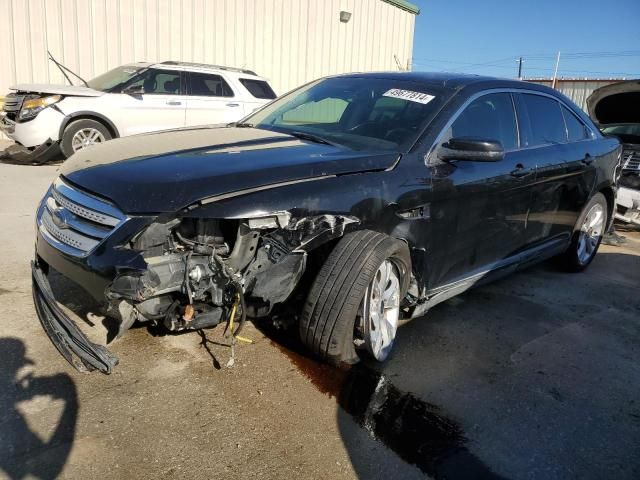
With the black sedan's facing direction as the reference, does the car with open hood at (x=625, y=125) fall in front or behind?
behind

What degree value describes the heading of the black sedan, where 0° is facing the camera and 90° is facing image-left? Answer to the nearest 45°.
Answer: approximately 45°

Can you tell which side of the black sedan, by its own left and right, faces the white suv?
right

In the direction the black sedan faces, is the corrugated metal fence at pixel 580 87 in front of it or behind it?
behind
